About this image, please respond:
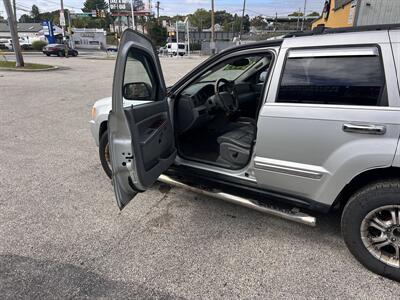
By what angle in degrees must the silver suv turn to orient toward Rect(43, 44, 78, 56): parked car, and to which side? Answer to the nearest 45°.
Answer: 0° — it already faces it

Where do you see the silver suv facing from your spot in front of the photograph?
facing away from the viewer and to the left of the viewer

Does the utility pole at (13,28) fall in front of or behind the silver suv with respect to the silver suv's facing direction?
in front

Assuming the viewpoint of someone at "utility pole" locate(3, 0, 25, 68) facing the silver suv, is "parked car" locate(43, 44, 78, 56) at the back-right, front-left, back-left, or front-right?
back-left
